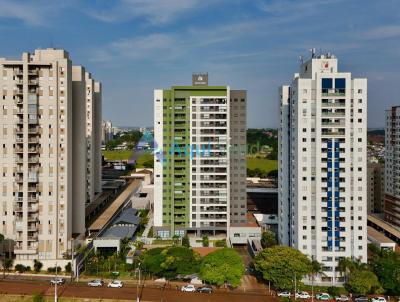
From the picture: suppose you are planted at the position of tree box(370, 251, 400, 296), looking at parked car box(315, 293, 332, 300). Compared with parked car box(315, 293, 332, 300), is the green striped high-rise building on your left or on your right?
right

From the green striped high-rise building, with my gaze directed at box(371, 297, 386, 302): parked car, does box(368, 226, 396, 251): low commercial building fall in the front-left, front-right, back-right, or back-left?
front-left

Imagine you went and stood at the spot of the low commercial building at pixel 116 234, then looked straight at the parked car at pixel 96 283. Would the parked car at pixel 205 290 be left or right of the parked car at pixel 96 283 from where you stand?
left

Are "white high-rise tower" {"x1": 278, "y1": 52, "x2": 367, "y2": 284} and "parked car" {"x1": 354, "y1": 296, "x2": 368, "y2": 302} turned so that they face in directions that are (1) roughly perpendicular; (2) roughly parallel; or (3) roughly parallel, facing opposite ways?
roughly perpendicular

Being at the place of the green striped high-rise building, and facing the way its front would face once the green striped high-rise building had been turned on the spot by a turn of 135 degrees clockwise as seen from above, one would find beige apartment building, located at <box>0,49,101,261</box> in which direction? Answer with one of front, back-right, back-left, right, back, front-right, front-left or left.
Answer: left

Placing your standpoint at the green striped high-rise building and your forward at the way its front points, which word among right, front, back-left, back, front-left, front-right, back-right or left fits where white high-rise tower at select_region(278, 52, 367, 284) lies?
front-left

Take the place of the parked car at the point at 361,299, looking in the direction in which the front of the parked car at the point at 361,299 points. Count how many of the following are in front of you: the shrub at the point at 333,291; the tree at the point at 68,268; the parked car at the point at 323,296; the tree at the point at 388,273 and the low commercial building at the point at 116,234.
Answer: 4

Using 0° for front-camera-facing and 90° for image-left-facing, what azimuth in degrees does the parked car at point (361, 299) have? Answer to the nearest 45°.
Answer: approximately 90°

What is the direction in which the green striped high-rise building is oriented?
toward the camera

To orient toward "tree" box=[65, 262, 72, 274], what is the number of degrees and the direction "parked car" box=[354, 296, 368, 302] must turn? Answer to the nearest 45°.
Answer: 0° — it already faces it

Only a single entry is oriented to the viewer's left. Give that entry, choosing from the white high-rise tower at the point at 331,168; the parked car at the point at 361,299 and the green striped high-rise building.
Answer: the parked car

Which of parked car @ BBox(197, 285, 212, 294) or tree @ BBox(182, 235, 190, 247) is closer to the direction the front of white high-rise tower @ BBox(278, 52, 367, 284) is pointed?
the parked car

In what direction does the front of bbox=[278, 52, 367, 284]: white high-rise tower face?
toward the camera

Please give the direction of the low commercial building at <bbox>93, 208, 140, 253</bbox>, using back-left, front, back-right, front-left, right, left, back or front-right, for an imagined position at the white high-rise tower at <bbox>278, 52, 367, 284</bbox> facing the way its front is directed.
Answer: right

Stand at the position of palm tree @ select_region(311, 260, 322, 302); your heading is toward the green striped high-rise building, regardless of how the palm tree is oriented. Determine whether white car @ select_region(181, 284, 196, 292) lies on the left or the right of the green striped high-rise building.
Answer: left

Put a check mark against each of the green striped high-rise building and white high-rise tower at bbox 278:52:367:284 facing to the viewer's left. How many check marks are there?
0

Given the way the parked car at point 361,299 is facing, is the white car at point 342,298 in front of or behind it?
in front

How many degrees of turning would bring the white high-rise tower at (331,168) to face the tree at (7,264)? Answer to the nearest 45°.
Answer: approximately 90° to its right
